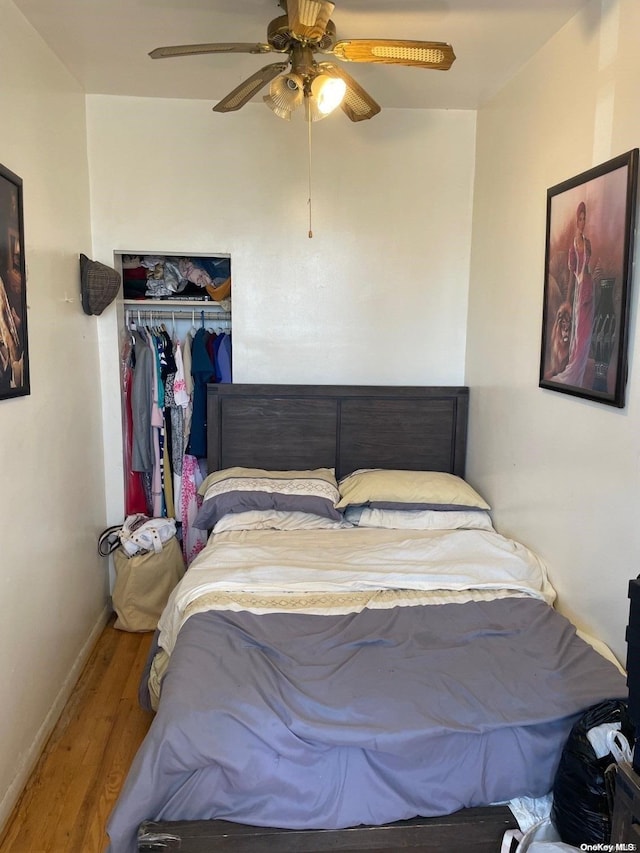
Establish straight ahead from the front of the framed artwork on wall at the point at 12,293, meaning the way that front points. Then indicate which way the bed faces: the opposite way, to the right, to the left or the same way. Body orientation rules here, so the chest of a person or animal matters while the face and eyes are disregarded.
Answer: to the right

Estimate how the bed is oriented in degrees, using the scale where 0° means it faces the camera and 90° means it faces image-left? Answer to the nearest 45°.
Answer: approximately 0°

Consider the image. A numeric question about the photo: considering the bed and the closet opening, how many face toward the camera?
2

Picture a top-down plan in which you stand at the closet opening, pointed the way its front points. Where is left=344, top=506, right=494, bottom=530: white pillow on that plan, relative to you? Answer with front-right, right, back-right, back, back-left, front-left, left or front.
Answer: front-left

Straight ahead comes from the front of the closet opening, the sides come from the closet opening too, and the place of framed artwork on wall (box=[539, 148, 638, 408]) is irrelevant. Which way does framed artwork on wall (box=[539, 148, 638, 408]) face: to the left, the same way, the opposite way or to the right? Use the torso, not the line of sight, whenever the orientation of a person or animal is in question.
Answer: to the right

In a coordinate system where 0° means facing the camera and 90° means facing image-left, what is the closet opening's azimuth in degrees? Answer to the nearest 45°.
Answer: approximately 0°

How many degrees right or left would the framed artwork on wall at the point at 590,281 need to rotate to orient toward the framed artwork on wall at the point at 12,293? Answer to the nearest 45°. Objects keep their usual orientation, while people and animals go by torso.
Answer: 0° — it already faces it
